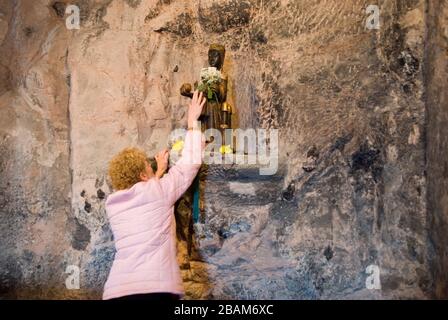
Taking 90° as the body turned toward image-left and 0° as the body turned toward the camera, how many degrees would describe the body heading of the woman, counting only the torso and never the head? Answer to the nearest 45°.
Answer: approximately 225°

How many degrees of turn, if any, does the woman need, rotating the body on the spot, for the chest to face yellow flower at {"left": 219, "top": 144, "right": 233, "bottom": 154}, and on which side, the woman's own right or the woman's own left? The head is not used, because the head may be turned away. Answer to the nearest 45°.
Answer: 0° — they already face it

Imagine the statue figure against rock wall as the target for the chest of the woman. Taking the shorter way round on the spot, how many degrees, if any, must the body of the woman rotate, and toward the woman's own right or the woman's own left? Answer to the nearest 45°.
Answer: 0° — they already face it

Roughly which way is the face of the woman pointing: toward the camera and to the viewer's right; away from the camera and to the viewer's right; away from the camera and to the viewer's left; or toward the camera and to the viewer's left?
away from the camera and to the viewer's right
